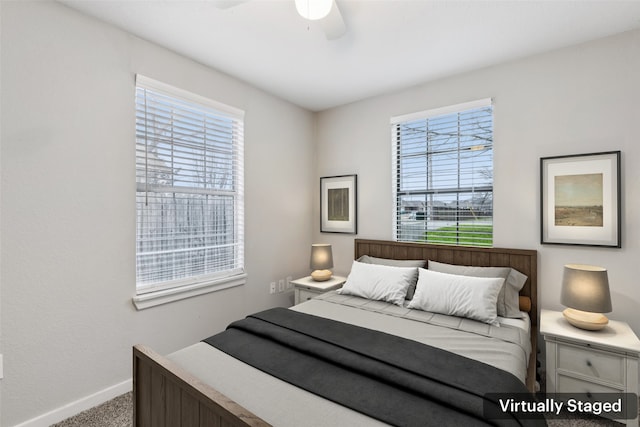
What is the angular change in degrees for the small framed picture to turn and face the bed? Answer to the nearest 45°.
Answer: approximately 45° to its left

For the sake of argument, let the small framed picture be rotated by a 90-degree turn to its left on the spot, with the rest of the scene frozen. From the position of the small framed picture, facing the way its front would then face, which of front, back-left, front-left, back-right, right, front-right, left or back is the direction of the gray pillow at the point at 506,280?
front

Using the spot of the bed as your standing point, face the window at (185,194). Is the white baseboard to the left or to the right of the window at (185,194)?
left

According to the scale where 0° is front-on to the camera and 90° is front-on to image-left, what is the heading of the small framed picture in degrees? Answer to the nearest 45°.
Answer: approximately 45°

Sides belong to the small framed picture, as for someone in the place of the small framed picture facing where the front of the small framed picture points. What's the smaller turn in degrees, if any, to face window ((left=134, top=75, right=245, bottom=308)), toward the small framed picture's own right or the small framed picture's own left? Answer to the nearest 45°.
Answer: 0° — it already faces it

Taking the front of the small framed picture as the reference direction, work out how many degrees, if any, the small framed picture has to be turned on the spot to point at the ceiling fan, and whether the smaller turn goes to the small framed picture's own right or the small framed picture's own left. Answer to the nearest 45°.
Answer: approximately 45° to the small framed picture's own left

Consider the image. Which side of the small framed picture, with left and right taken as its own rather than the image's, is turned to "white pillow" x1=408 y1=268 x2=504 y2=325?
left
